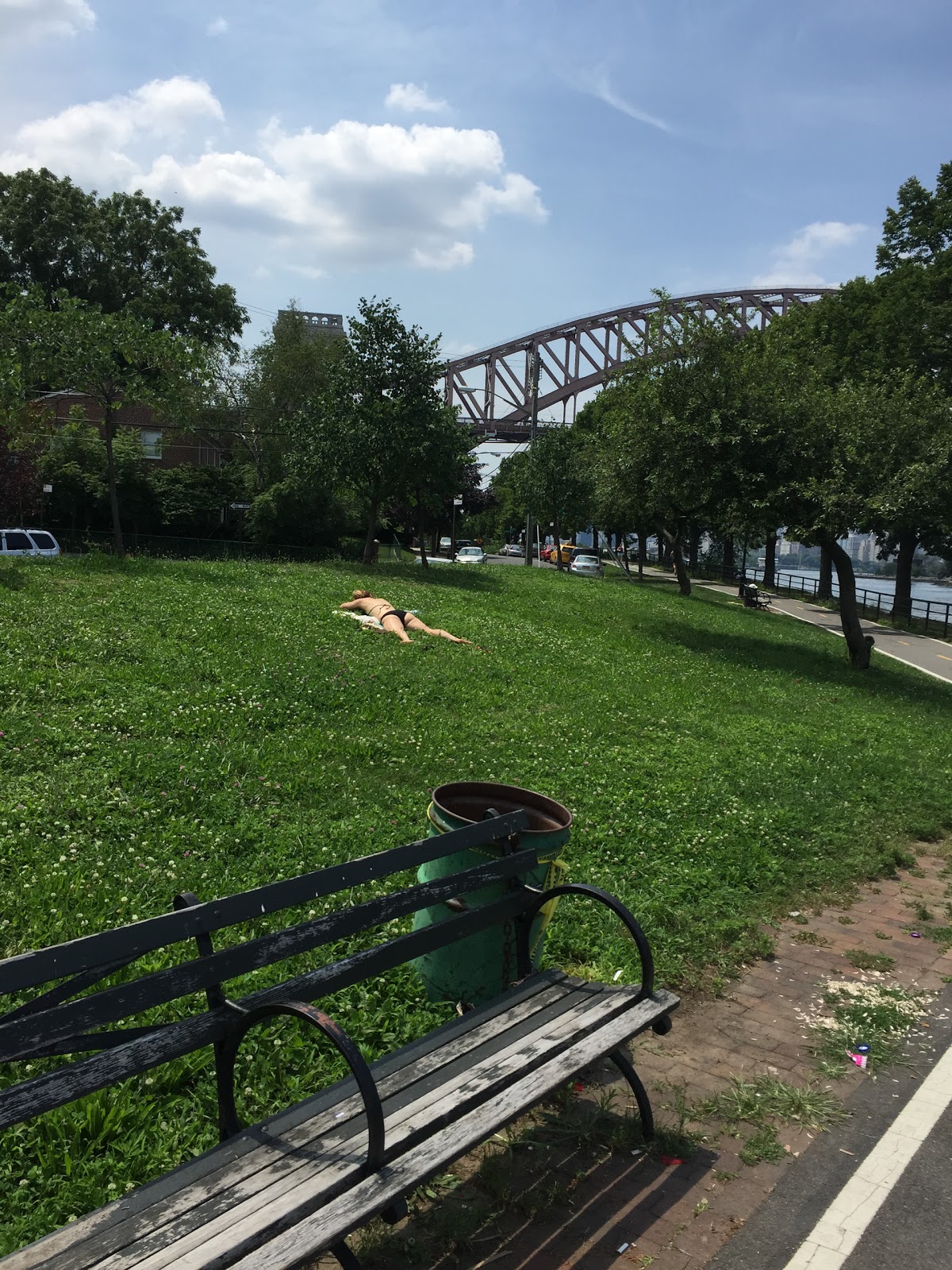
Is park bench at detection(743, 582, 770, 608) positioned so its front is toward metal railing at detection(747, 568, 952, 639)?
yes

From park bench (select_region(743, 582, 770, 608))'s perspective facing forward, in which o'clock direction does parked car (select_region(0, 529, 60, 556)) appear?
The parked car is roughly at 6 o'clock from the park bench.

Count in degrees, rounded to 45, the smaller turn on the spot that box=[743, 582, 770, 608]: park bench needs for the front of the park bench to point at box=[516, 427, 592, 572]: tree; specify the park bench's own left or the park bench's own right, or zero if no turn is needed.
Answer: approximately 90° to the park bench's own left

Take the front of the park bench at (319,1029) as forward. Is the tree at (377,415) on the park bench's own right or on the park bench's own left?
on the park bench's own left

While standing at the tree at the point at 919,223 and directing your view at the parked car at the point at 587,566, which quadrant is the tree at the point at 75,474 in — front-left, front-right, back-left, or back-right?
front-left

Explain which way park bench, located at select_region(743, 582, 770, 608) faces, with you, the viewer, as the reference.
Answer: facing away from the viewer and to the right of the viewer

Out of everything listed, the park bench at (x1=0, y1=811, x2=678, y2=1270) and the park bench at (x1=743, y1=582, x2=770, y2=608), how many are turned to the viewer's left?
0

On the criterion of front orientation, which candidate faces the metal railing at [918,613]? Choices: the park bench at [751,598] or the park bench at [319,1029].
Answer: the park bench at [751,598]

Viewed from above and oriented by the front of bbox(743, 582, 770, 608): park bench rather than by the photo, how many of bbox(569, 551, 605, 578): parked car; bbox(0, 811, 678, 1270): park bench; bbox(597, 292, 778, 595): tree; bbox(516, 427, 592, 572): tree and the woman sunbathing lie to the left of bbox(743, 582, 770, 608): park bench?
2

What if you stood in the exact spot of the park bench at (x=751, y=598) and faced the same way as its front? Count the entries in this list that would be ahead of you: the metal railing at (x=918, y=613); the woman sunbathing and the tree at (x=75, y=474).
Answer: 1

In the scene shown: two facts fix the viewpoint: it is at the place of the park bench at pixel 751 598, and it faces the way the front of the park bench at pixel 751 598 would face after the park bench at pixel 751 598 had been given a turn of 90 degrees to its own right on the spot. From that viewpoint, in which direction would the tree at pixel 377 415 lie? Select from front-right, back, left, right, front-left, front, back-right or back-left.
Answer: right

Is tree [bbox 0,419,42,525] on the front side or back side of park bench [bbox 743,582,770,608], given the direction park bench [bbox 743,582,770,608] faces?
on the back side

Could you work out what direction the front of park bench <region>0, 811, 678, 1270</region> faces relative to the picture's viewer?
facing the viewer and to the right of the viewer

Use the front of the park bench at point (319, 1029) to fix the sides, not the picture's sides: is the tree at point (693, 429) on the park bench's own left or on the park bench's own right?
on the park bench's own left
